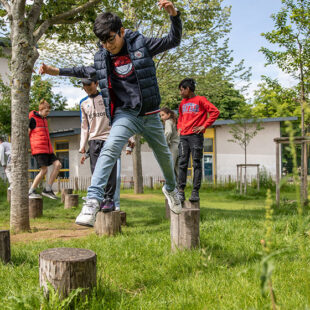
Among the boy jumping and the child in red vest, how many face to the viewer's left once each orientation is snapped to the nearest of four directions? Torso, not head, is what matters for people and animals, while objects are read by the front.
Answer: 0

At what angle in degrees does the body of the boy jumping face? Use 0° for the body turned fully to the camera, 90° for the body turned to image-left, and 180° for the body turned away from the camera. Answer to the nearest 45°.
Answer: approximately 0°

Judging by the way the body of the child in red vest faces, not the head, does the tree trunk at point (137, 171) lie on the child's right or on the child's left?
on the child's left

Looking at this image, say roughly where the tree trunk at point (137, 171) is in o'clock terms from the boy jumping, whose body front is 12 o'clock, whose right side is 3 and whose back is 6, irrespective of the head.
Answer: The tree trunk is roughly at 6 o'clock from the boy jumping.

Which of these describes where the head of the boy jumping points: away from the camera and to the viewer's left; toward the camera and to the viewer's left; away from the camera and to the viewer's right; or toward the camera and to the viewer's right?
toward the camera and to the viewer's left

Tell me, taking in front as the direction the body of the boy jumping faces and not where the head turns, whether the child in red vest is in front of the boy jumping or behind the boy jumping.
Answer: behind

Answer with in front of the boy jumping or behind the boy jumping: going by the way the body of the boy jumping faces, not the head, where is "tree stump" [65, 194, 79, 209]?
behind

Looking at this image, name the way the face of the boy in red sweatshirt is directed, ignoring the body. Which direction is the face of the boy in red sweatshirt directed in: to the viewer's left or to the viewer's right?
to the viewer's left

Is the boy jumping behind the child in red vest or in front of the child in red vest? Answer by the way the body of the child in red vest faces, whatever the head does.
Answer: in front
